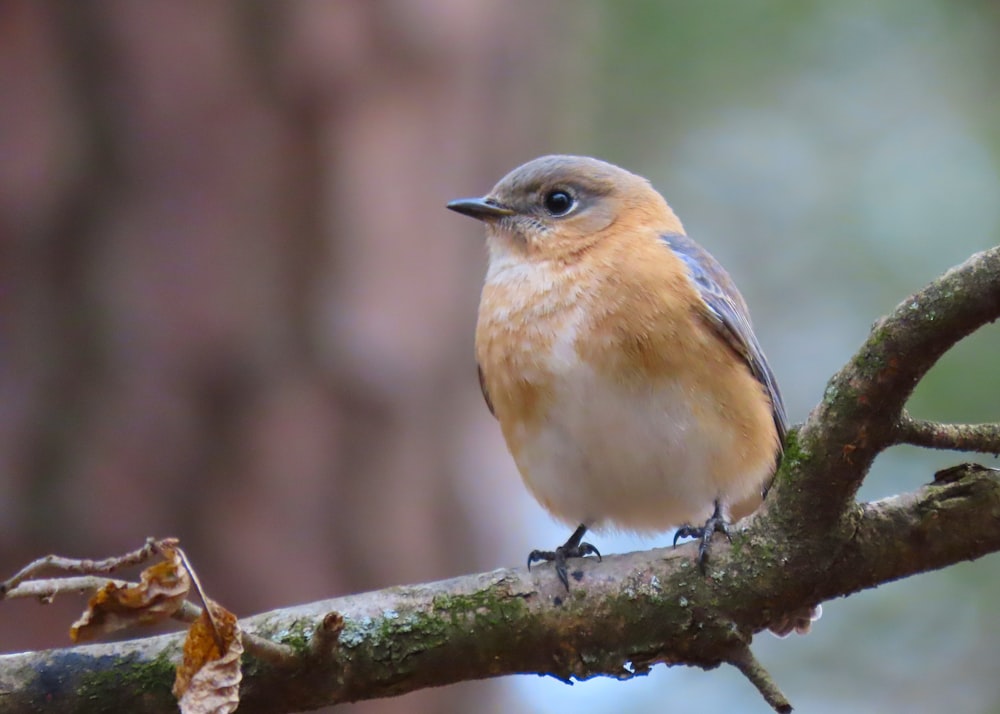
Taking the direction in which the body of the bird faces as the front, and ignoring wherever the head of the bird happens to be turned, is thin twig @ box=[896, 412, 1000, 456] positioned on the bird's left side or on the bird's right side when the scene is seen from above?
on the bird's left side

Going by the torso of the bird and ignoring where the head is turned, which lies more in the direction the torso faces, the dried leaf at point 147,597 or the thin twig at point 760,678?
the dried leaf

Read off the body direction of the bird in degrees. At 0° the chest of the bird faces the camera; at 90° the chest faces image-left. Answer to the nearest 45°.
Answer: approximately 45°

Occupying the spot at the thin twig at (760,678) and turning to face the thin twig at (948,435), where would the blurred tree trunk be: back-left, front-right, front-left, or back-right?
back-left
